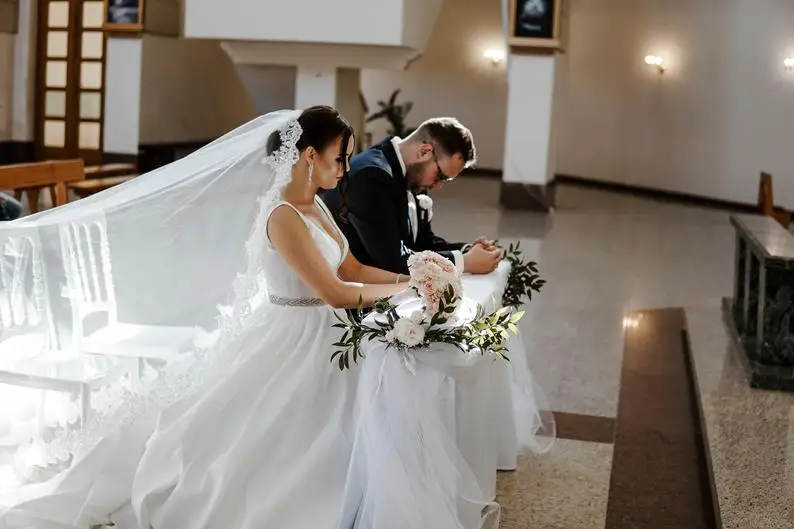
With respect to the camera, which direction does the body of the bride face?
to the viewer's right

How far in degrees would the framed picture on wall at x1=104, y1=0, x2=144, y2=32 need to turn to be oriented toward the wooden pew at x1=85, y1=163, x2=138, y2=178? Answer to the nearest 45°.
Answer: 0° — it already faces it

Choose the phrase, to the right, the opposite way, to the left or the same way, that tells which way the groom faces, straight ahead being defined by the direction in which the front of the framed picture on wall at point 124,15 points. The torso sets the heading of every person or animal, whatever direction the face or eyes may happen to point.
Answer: to the left

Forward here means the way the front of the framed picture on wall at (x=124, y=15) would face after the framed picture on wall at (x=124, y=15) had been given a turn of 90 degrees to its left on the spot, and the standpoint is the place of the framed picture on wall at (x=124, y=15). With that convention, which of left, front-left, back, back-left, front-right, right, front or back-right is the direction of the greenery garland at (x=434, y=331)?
right

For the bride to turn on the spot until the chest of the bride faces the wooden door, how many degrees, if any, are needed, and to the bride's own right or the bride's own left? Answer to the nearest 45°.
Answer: approximately 90° to the bride's own left

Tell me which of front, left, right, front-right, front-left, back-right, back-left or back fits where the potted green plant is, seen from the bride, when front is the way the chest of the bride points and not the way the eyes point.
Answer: left

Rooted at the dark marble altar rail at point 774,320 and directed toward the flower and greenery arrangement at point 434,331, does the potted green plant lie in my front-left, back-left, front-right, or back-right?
back-right

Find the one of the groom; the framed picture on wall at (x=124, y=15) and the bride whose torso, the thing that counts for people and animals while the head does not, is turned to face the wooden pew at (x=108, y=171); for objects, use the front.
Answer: the framed picture on wall

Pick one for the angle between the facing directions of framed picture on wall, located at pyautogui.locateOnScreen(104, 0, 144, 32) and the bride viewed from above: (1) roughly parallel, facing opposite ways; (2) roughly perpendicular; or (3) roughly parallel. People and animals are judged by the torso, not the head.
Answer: roughly perpendicular

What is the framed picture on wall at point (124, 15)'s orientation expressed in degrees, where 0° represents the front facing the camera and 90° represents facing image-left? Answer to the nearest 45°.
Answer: approximately 0°

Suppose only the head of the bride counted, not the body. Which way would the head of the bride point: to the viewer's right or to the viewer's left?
to the viewer's right

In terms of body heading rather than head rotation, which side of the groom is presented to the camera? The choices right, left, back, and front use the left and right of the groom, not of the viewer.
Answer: right

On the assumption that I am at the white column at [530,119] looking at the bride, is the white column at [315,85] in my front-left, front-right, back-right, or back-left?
front-right

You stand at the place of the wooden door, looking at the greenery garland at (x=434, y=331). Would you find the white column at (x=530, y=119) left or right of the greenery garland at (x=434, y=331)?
left

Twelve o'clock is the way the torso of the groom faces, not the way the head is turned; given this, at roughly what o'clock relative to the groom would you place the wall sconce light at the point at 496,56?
The wall sconce light is roughly at 9 o'clock from the groom.
